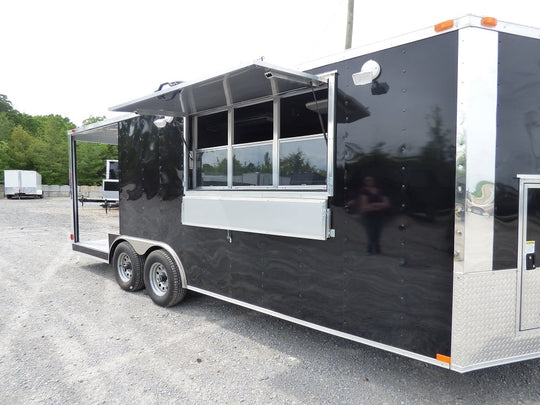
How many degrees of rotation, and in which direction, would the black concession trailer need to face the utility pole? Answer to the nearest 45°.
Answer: approximately 135° to its left

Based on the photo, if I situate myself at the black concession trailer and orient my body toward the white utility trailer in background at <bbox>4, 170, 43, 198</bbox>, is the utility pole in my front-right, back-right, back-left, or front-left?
front-right

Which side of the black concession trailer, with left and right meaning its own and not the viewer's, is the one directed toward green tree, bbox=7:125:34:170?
back

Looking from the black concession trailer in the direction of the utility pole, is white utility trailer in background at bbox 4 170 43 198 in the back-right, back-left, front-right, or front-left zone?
front-left

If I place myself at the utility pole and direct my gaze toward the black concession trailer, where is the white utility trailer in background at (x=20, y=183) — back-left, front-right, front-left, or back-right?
back-right

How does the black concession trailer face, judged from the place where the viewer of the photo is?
facing the viewer and to the right of the viewer

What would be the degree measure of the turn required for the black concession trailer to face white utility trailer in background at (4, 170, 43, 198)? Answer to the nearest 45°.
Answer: approximately 180°
